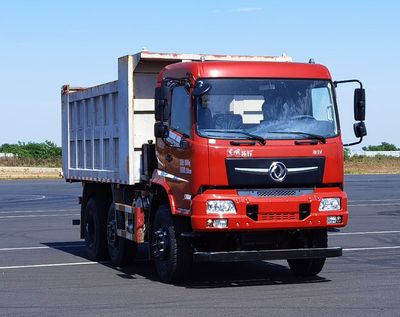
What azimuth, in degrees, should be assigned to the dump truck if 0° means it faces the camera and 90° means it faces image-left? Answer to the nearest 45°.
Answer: approximately 315°
